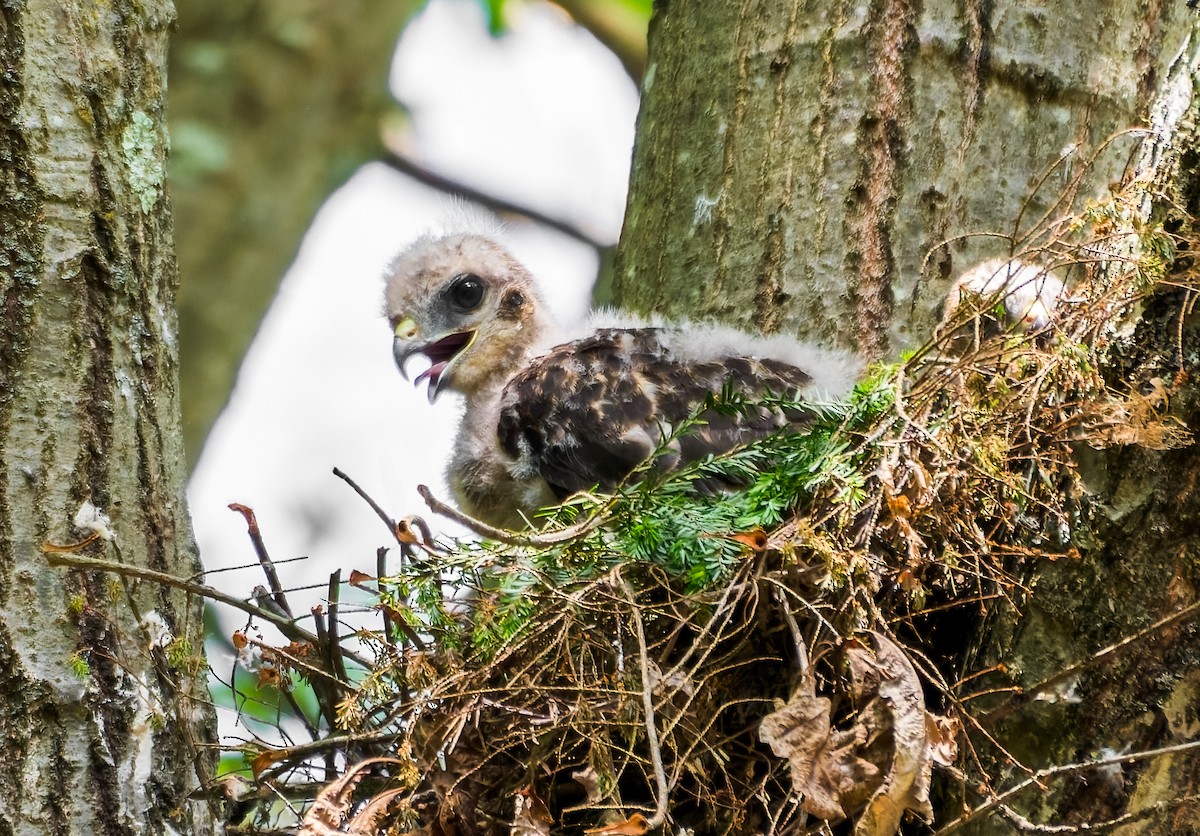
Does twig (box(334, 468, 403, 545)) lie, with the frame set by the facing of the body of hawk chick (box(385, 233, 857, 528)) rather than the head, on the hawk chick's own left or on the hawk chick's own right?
on the hawk chick's own left

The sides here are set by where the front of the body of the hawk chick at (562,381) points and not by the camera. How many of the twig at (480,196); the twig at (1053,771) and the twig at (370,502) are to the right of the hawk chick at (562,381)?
1

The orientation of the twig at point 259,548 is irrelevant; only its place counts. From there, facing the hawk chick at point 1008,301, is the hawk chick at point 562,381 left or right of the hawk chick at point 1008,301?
left

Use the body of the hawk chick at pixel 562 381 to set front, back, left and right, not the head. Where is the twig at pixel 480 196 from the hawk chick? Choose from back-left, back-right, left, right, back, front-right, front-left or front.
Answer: right

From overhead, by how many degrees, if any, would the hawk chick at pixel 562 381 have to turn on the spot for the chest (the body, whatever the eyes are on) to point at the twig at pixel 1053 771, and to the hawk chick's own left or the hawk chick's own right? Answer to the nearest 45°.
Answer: approximately 135° to the hawk chick's own left

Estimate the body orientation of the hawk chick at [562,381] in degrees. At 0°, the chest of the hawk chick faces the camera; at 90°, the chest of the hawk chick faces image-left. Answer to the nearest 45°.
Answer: approximately 90°

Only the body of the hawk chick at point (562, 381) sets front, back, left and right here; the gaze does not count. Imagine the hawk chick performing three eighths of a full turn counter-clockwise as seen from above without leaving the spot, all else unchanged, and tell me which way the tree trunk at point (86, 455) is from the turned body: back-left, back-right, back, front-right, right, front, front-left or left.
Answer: right

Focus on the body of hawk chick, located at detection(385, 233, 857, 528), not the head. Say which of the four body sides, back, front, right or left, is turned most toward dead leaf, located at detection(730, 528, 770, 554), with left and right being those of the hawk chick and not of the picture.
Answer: left

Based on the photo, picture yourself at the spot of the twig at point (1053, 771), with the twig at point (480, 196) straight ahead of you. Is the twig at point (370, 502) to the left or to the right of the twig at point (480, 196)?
left

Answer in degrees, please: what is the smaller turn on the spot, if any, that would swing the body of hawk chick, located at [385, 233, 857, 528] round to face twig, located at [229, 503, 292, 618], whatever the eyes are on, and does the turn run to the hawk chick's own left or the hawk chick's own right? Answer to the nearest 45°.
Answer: approximately 45° to the hawk chick's own left

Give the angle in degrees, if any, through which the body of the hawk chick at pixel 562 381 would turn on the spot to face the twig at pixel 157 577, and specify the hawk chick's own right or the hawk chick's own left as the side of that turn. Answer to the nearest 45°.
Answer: approximately 45° to the hawk chick's own left
